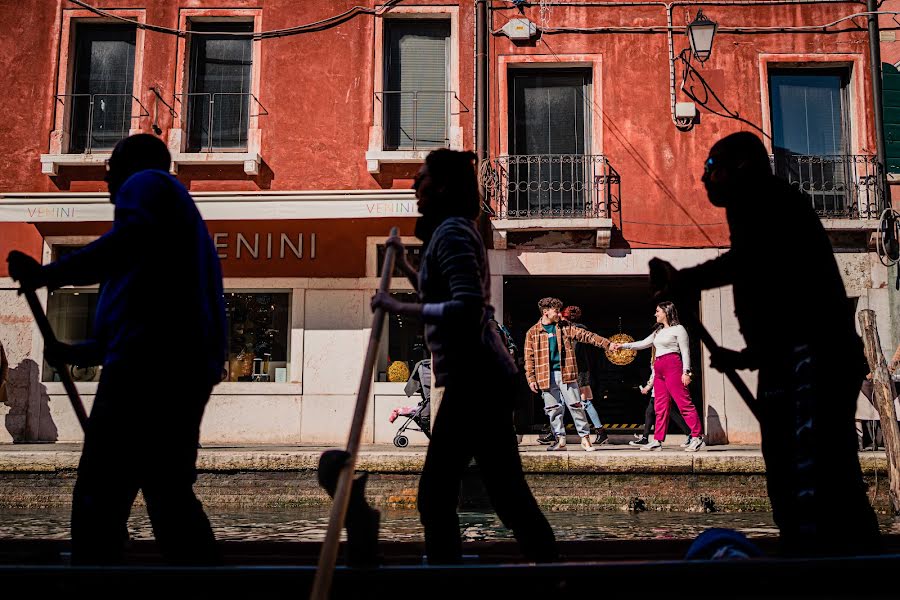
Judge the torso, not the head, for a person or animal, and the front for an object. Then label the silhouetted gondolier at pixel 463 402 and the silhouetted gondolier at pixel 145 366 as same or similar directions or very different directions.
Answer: same or similar directions

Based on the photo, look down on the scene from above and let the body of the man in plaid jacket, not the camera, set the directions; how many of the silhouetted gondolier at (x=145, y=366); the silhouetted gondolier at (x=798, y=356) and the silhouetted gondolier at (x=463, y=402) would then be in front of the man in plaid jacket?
3

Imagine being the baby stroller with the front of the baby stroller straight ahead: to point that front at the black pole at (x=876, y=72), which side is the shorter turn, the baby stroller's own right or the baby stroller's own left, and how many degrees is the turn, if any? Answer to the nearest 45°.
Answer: approximately 180°

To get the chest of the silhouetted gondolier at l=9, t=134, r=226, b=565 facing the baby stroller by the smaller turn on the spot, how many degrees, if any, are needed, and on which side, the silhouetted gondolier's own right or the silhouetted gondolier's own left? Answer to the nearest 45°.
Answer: approximately 135° to the silhouetted gondolier's own right

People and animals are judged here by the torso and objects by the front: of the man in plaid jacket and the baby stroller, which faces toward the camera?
the man in plaid jacket

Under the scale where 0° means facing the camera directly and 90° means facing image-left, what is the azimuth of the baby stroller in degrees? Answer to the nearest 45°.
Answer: approximately 90°

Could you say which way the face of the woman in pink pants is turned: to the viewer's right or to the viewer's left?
to the viewer's left

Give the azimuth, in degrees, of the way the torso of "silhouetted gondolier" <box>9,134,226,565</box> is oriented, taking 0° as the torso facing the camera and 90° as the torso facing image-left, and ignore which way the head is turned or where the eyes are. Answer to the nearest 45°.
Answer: approximately 90°

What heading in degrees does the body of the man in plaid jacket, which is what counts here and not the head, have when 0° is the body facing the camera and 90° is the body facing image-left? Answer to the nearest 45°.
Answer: approximately 0°

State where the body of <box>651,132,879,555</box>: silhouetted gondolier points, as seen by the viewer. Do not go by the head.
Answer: to the viewer's left

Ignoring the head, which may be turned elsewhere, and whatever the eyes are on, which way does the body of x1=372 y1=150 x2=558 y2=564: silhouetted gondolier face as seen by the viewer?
to the viewer's left

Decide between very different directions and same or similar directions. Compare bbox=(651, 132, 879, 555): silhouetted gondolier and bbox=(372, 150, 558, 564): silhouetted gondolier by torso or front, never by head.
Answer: same or similar directions

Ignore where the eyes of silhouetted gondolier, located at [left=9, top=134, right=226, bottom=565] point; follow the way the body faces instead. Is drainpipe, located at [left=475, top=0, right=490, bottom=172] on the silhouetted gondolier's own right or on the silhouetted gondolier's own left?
on the silhouetted gondolier's own right

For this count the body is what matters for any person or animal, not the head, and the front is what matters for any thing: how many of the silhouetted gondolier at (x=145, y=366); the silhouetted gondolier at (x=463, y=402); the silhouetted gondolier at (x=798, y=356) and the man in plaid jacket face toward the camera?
1

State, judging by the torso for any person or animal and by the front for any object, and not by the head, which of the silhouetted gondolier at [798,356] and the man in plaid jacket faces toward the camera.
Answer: the man in plaid jacket

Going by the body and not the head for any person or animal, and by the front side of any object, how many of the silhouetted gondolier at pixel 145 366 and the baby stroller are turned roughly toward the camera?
0

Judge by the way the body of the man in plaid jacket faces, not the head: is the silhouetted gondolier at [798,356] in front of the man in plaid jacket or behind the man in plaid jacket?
in front

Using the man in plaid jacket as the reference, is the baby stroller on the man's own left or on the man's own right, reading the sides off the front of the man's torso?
on the man's own right

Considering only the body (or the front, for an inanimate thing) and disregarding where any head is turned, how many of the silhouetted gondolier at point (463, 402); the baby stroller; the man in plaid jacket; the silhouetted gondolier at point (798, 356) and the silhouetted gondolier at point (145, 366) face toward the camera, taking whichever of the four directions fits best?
1
